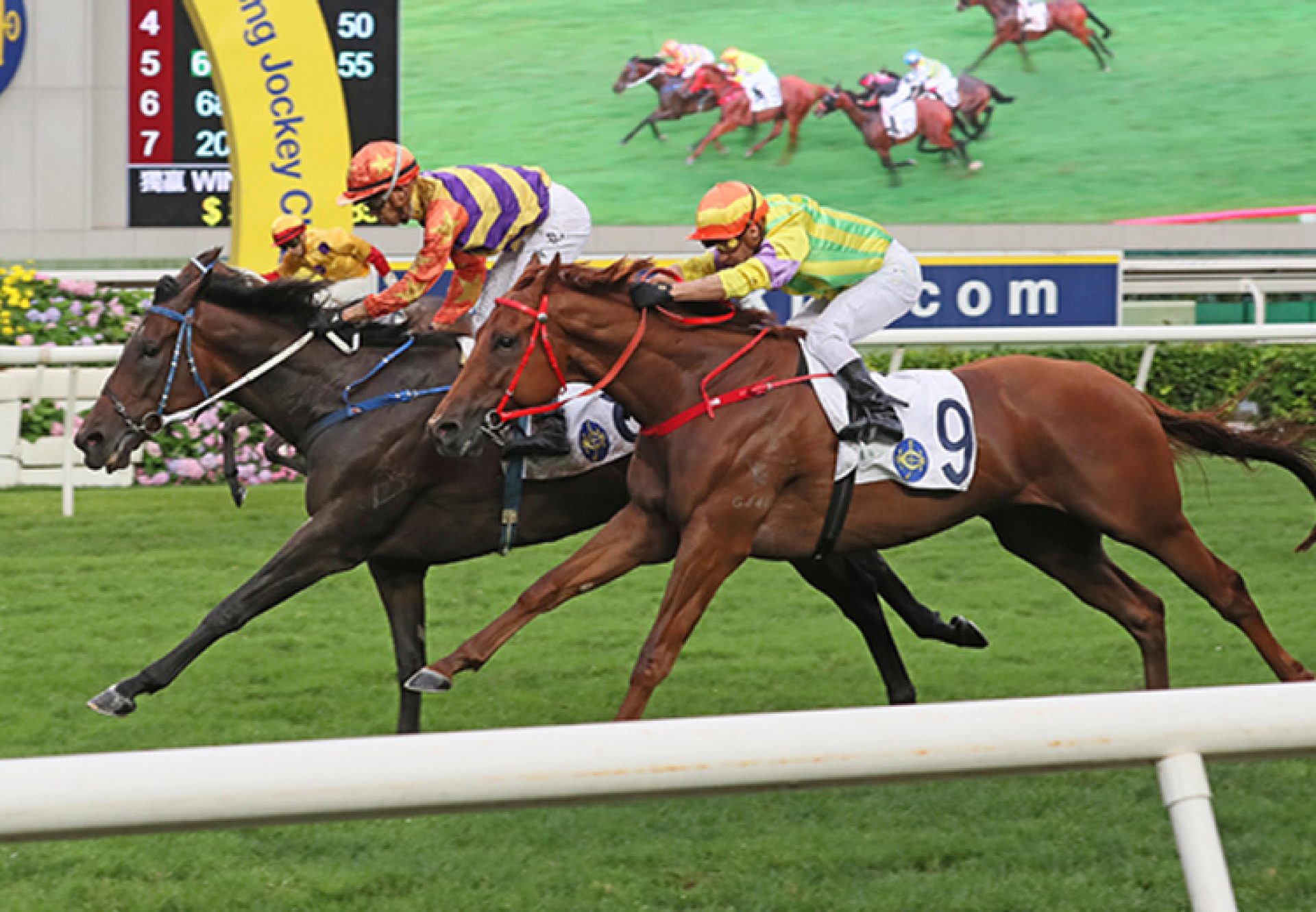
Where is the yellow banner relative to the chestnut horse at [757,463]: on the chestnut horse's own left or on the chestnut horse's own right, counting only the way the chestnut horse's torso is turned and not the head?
on the chestnut horse's own right

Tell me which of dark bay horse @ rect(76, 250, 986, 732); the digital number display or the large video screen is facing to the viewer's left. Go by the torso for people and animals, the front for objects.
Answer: the dark bay horse

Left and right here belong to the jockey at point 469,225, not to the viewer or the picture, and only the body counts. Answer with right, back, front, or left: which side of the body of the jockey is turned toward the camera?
left

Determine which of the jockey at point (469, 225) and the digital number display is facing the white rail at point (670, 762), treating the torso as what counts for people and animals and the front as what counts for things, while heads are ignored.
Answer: the digital number display

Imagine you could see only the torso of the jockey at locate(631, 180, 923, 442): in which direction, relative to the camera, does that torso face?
to the viewer's left

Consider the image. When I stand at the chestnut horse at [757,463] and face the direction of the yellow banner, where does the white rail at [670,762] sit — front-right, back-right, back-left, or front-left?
back-left

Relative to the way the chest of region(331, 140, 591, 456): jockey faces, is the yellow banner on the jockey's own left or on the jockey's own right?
on the jockey's own right

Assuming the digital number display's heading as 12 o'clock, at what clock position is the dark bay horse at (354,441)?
The dark bay horse is roughly at 12 o'clock from the digital number display.

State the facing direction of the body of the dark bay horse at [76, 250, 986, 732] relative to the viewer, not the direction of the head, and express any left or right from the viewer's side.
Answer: facing to the left of the viewer

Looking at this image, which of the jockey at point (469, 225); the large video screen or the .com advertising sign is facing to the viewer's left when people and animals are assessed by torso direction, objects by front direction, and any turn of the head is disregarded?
the jockey

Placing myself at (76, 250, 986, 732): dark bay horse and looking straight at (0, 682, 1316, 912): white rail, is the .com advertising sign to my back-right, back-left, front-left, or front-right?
back-left

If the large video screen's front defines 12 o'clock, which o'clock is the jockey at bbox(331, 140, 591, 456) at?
The jockey is roughly at 12 o'clock from the large video screen.
